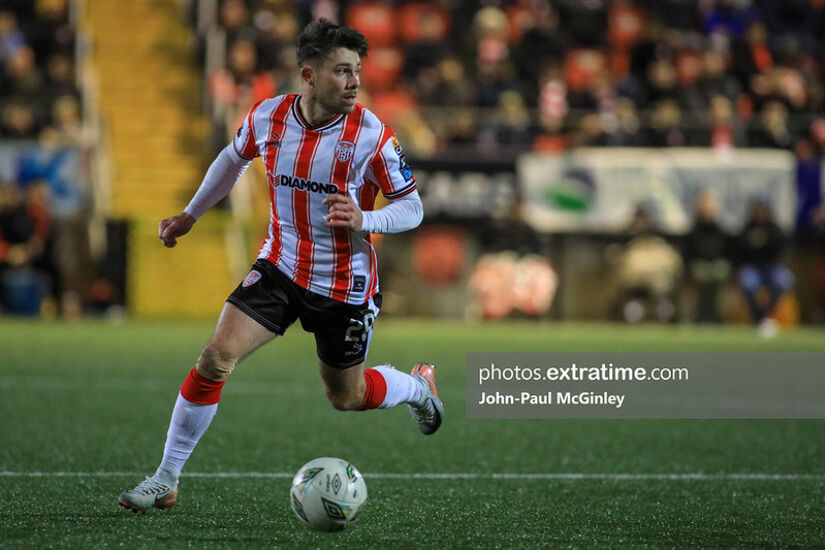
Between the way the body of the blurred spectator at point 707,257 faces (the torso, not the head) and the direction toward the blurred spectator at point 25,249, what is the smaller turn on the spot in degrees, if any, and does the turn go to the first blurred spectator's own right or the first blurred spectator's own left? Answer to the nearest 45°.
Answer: approximately 45° to the first blurred spectator's own right

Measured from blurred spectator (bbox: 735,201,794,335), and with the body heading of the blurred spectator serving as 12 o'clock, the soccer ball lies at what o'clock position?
The soccer ball is roughly at 12 o'clock from the blurred spectator.

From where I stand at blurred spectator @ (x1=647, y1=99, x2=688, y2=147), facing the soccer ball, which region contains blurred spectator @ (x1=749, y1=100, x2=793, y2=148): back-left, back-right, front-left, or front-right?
back-left

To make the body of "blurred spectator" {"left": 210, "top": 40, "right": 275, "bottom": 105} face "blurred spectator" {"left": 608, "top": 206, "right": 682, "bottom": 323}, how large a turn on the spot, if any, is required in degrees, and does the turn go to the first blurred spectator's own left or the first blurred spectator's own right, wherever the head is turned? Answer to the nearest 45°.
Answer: approximately 90° to the first blurred spectator's own left
